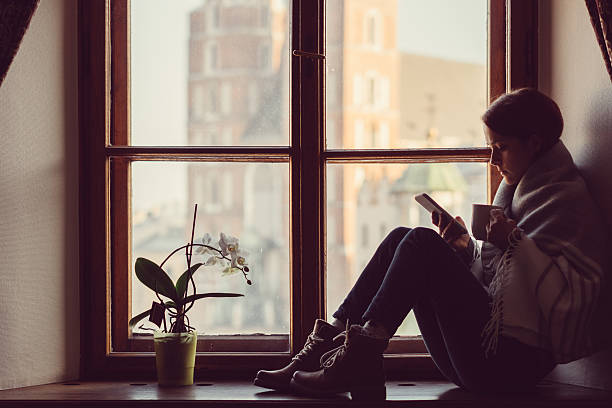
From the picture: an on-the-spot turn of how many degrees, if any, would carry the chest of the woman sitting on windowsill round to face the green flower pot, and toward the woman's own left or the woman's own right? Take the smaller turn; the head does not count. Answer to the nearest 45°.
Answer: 0° — they already face it

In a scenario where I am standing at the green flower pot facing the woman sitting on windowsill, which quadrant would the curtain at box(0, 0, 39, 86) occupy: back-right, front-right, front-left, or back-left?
back-right

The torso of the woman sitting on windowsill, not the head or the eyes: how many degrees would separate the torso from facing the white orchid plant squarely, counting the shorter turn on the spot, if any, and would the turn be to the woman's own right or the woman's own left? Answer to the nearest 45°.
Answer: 0° — they already face it

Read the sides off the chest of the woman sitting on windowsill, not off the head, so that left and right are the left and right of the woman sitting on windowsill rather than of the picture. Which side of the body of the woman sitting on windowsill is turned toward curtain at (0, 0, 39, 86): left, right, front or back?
front

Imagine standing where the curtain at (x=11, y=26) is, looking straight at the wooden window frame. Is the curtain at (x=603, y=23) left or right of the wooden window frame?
right

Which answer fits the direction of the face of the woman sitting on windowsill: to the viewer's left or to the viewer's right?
to the viewer's left

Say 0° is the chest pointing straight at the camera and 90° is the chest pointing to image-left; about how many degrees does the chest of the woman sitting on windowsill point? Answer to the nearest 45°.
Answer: approximately 90°
